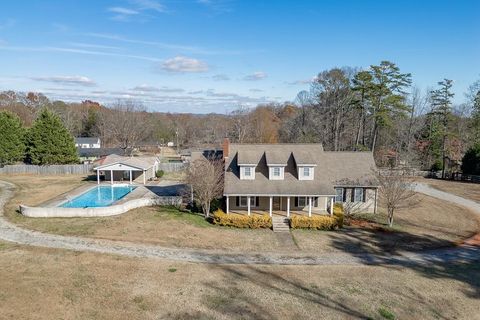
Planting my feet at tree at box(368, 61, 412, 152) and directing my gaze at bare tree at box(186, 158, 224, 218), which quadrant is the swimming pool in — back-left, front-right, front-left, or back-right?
front-right

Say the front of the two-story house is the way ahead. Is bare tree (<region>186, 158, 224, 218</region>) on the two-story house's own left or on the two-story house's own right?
on the two-story house's own right

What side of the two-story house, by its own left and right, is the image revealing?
front

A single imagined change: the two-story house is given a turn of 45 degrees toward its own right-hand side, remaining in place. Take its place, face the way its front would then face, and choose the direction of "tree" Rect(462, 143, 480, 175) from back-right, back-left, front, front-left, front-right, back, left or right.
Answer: back

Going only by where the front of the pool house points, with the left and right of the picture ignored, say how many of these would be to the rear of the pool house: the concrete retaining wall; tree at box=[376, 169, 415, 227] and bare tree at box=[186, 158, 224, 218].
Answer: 0

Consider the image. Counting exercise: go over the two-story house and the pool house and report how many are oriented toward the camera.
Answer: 2

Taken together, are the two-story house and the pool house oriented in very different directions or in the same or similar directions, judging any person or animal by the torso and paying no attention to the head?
same or similar directions

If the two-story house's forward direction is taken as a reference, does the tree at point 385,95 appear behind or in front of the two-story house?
behind

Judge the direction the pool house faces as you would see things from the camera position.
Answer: facing the viewer

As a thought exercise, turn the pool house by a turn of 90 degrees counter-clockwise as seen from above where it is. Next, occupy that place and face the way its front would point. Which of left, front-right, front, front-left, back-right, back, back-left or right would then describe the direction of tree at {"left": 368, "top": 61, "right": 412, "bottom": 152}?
front

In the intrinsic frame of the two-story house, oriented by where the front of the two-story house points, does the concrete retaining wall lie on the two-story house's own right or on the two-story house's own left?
on the two-story house's own right

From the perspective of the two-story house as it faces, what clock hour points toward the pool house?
The pool house is roughly at 4 o'clock from the two-story house.

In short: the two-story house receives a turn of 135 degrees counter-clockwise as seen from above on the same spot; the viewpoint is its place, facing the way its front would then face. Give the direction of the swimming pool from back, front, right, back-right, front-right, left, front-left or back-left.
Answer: back-left

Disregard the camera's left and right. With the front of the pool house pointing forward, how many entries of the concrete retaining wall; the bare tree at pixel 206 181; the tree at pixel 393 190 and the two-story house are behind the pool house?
0

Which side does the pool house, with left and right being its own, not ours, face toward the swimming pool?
front

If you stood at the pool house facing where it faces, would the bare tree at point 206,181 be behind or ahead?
ahead

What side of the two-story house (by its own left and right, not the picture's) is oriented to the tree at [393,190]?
left
